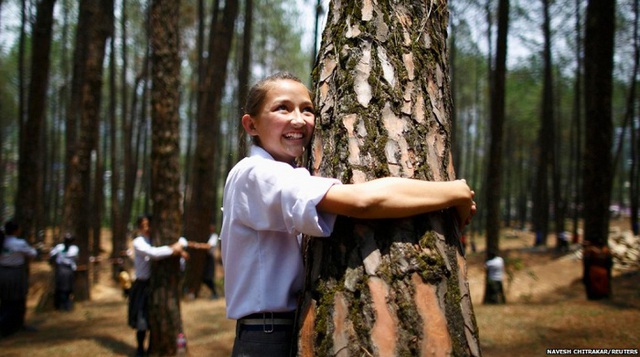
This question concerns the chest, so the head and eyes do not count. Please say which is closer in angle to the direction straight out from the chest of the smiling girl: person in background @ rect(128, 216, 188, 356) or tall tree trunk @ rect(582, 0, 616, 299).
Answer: the tall tree trunk

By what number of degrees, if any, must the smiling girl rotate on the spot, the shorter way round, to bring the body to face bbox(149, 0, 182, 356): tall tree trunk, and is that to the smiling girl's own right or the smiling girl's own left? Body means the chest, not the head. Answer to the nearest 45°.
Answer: approximately 135° to the smiling girl's own left

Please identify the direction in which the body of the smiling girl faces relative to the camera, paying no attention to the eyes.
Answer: to the viewer's right

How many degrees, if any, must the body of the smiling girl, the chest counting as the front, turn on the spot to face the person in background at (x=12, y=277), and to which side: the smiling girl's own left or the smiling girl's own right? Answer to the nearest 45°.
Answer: approximately 135° to the smiling girl's own left

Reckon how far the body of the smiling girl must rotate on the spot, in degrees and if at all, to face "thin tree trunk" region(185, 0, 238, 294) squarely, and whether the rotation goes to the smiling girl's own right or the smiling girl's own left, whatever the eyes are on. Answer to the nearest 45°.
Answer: approximately 90° to the smiling girl's own left

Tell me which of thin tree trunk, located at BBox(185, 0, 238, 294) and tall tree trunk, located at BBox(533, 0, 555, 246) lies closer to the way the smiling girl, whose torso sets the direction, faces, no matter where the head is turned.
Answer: the tall tree trunk

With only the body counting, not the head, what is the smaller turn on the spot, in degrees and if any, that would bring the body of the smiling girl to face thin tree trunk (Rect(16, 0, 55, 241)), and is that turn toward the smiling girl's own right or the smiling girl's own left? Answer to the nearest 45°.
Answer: approximately 135° to the smiling girl's own left

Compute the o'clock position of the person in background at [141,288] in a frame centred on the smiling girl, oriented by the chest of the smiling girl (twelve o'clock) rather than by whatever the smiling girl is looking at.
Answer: The person in background is roughly at 8 o'clock from the smiling girl.
